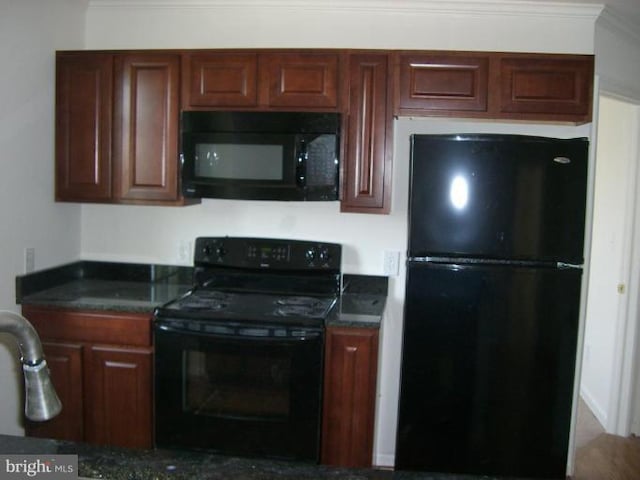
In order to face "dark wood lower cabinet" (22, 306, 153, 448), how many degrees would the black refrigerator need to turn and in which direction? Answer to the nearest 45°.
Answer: approximately 90° to its right

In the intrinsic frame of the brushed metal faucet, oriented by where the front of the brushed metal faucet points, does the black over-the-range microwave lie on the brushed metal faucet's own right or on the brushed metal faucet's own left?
on the brushed metal faucet's own left

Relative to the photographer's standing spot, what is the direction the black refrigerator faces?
facing the viewer

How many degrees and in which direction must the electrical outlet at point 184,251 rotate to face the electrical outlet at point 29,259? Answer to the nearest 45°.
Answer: approximately 90° to its right

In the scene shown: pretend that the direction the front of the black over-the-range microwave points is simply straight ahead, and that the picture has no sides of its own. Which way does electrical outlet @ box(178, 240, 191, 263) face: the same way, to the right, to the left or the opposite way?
the same way

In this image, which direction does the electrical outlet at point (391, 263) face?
toward the camera

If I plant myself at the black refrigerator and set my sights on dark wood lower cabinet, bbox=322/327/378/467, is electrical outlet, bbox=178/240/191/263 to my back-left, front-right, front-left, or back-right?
front-right

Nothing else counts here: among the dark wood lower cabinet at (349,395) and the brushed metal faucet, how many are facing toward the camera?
1

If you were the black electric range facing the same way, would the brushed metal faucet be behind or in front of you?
in front

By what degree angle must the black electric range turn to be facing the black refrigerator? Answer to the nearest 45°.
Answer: approximately 90° to its left

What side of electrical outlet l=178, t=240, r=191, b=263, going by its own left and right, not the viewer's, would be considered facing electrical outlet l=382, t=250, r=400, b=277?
left

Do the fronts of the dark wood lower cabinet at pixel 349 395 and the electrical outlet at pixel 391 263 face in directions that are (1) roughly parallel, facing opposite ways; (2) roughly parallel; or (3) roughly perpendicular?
roughly parallel

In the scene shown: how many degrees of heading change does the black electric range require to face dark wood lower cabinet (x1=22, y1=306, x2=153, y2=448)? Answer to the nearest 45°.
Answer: approximately 90° to its right

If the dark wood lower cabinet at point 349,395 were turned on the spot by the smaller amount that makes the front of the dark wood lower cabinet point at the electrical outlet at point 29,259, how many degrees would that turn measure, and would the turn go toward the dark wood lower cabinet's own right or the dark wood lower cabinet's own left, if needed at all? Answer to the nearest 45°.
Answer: approximately 90° to the dark wood lower cabinet's own right

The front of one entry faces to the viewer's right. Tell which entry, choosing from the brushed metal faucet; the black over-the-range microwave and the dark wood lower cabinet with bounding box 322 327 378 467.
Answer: the brushed metal faucet

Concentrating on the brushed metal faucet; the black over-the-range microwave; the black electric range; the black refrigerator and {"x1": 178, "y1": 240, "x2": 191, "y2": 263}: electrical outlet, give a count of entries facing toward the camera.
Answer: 4
